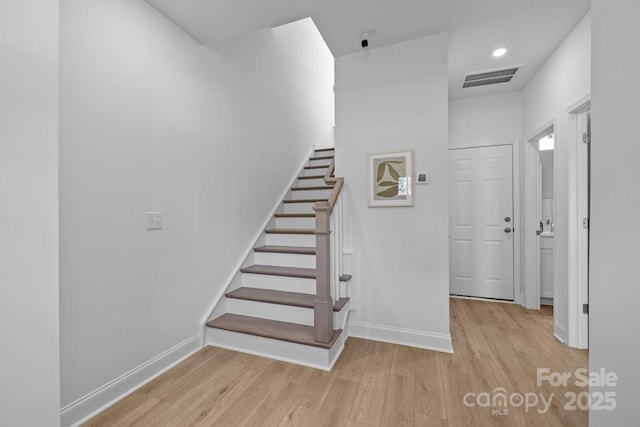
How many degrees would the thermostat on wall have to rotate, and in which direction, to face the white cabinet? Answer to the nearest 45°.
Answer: approximately 135° to its left

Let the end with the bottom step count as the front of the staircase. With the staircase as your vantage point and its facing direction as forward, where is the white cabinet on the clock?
The white cabinet is roughly at 7 o'clock from the staircase.

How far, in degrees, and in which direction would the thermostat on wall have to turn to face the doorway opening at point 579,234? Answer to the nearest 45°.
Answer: approximately 90° to its left

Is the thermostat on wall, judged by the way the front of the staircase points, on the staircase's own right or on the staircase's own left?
on the staircase's own left

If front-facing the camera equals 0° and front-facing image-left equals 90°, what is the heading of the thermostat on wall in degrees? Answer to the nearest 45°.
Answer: approximately 0°
